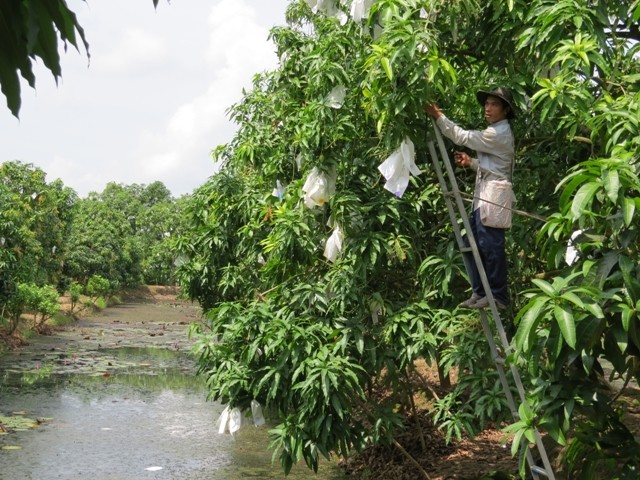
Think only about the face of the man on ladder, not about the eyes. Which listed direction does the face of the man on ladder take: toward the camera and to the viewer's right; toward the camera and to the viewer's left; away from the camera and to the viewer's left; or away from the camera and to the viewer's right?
toward the camera and to the viewer's left

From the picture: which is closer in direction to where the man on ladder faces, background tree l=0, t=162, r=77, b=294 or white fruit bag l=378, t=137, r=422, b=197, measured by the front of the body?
the white fruit bag

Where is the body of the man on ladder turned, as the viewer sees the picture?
to the viewer's left

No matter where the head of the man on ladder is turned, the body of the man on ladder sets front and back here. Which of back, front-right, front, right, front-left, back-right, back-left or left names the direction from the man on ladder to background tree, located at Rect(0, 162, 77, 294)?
front-right

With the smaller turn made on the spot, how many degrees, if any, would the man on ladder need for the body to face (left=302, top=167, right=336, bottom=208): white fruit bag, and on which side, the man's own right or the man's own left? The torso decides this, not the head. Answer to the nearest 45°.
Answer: approximately 45° to the man's own right

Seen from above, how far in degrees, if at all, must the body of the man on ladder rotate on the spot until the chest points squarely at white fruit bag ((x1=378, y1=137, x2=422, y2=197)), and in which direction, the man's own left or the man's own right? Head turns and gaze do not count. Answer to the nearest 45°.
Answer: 0° — they already face it
